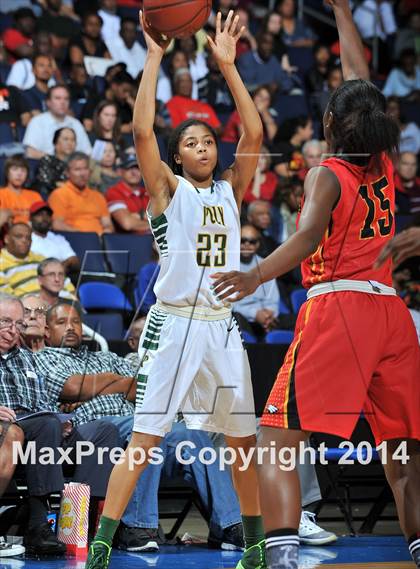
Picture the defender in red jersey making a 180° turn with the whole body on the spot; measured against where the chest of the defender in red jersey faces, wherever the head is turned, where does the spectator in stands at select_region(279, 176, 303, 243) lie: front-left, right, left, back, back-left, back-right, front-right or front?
back-left

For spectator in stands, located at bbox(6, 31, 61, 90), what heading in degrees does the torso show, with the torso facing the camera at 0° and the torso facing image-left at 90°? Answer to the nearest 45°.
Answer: approximately 0°

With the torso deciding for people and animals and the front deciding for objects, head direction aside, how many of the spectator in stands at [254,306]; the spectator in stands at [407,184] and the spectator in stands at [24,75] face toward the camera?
3

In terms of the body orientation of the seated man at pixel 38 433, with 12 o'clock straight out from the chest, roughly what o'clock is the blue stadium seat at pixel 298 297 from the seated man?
The blue stadium seat is roughly at 9 o'clock from the seated man.

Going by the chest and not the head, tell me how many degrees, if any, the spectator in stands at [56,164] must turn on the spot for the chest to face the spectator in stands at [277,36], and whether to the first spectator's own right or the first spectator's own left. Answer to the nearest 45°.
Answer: approximately 90° to the first spectator's own left

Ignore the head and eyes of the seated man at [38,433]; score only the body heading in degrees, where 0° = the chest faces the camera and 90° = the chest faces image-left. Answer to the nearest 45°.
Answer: approximately 315°

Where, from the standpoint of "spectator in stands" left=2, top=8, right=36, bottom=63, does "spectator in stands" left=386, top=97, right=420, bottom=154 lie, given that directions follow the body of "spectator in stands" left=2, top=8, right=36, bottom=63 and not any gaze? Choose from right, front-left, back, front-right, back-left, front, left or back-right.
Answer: front-left

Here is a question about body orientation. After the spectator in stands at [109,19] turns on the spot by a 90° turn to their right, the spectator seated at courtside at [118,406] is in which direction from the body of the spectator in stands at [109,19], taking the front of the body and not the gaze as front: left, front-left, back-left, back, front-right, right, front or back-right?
front-left

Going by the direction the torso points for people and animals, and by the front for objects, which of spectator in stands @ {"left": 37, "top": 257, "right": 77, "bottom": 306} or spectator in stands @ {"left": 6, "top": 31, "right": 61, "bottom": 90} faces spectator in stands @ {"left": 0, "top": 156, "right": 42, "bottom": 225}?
spectator in stands @ {"left": 6, "top": 31, "right": 61, "bottom": 90}

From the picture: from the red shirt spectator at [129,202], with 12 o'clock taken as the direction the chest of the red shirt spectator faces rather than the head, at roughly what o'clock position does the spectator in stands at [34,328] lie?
The spectator in stands is roughly at 2 o'clock from the red shirt spectator.
